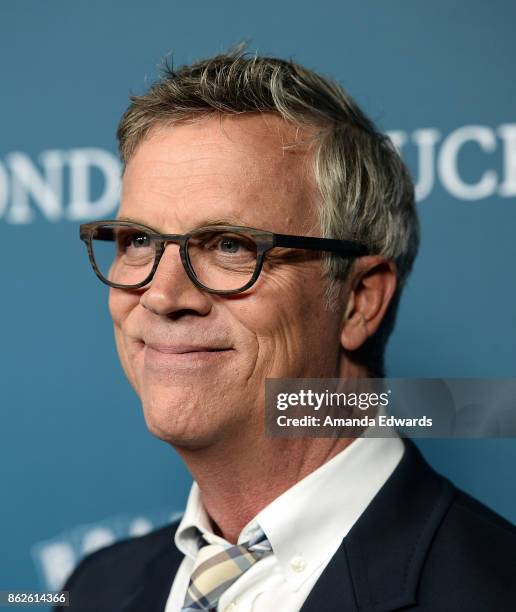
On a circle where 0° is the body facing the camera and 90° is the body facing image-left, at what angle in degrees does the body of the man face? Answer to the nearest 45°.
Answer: approximately 45°
